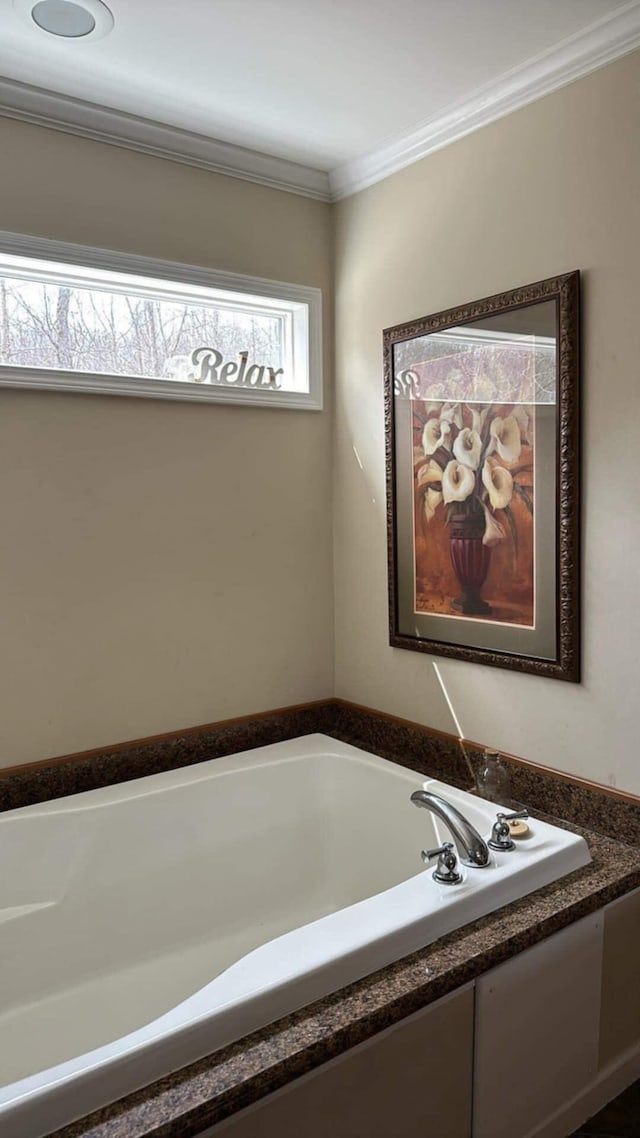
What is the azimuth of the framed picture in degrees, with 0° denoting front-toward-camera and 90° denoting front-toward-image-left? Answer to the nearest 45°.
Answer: approximately 45°
